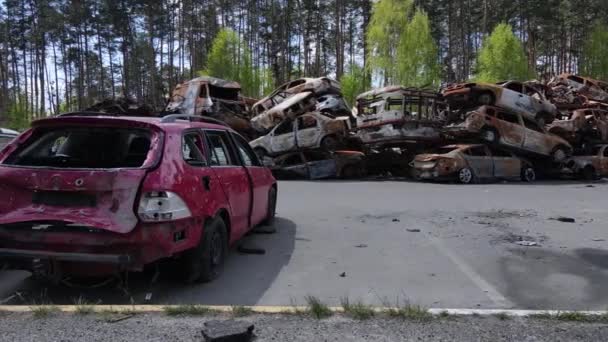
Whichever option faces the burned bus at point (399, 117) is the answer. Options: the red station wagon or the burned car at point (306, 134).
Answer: the red station wagon

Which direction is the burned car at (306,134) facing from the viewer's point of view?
to the viewer's left

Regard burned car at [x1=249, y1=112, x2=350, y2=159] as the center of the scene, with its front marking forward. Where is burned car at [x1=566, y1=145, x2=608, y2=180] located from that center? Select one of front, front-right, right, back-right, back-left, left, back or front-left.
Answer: back

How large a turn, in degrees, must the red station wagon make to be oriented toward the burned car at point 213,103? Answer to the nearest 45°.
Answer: approximately 45° to its left

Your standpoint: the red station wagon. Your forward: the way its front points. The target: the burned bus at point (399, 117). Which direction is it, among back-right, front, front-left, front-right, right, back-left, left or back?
front

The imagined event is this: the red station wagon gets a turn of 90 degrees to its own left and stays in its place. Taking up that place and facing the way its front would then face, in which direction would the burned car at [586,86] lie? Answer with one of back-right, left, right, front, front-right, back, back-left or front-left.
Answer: right

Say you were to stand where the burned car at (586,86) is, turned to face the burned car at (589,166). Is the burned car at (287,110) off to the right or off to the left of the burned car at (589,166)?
right

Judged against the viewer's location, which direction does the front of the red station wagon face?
facing away from the viewer and to the right of the viewer
